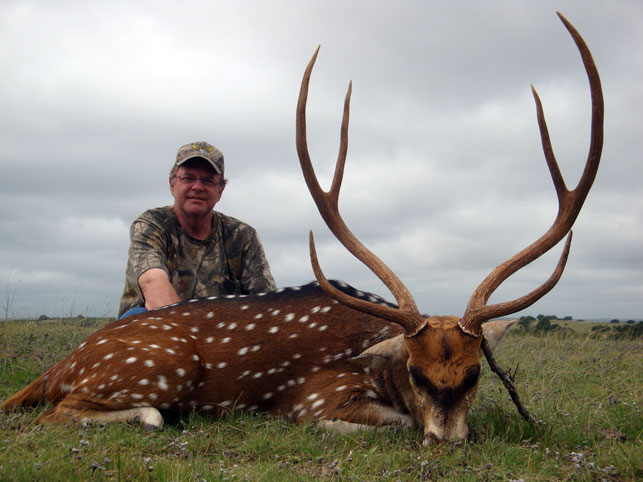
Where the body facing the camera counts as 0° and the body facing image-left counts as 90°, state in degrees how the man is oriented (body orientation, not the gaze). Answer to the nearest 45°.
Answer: approximately 0°

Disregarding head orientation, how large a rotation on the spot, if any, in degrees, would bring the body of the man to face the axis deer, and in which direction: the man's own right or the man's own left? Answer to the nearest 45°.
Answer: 0° — they already face it
